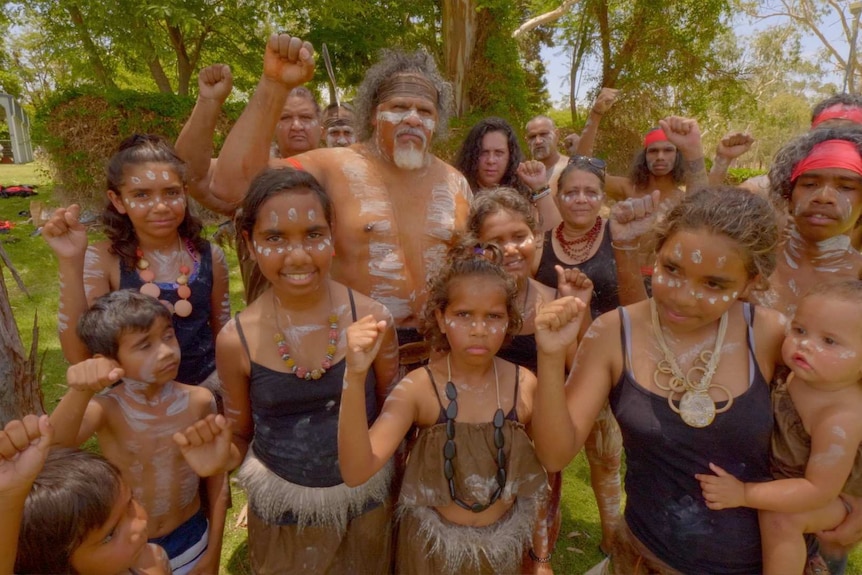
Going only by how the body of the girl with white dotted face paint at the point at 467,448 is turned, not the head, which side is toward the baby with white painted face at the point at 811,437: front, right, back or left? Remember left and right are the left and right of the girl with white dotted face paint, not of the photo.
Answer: left

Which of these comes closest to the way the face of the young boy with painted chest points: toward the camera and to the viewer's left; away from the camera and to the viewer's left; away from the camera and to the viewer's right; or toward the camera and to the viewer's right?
toward the camera and to the viewer's right

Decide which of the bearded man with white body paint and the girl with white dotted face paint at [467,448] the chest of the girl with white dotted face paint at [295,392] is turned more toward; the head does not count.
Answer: the girl with white dotted face paint

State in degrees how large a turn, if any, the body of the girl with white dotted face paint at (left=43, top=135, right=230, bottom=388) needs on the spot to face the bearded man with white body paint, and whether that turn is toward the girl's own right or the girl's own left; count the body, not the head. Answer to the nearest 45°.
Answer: approximately 90° to the girl's own left

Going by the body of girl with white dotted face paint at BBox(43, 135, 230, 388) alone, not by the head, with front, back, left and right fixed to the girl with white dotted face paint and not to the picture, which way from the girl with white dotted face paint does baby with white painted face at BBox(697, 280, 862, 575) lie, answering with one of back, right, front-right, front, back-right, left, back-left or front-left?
front-left

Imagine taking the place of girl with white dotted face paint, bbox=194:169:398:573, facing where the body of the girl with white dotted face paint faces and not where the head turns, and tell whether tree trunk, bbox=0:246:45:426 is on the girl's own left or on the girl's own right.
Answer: on the girl's own right

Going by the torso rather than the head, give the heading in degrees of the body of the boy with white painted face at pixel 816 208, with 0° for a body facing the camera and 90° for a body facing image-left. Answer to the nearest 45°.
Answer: approximately 0°

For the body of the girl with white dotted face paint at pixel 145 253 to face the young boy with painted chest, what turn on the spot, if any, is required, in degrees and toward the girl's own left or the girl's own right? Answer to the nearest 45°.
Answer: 0° — they already face them

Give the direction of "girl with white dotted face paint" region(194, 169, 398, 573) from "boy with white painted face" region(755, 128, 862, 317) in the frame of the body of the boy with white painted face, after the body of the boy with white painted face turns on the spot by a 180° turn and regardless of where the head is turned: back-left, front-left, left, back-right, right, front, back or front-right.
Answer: back-left

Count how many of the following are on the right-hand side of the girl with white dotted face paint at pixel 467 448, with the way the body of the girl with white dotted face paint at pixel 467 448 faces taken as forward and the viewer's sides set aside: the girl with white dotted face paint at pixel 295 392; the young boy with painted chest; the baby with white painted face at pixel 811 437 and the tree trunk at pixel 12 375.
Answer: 3

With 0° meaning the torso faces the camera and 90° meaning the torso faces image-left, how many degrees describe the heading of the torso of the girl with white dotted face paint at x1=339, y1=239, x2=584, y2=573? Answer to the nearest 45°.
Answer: approximately 0°
